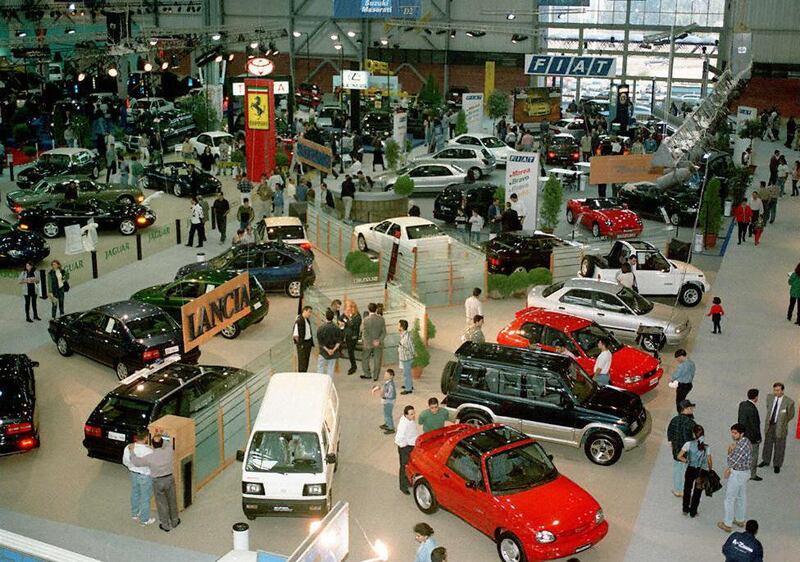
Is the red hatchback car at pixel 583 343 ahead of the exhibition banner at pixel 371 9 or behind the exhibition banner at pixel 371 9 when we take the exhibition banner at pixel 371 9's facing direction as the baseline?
ahead

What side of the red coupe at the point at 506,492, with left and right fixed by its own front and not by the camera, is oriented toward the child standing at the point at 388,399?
back

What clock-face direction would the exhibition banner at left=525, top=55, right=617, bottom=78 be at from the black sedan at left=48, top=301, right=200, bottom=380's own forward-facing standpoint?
The exhibition banner is roughly at 3 o'clock from the black sedan.

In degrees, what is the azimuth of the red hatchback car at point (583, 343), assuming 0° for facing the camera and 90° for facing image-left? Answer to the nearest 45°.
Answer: approximately 315°

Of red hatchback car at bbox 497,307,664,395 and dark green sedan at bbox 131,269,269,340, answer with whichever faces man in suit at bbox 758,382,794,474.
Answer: the red hatchback car

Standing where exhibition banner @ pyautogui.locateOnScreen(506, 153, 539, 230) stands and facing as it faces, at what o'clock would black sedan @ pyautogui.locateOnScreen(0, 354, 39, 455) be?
The black sedan is roughly at 1 o'clock from the exhibition banner.

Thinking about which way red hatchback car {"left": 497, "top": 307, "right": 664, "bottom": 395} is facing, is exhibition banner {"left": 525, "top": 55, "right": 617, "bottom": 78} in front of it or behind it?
behind

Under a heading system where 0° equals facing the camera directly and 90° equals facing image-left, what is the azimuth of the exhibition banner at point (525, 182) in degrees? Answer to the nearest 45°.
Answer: approximately 0°

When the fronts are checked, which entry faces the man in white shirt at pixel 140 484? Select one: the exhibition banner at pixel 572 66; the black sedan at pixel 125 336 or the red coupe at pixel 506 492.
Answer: the exhibition banner
